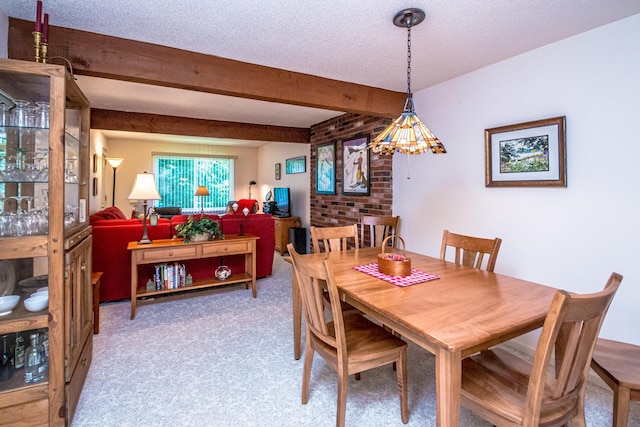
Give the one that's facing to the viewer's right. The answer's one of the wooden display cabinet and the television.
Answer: the wooden display cabinet

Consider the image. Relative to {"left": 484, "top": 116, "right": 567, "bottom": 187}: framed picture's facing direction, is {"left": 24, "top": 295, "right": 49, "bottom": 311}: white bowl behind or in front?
in front

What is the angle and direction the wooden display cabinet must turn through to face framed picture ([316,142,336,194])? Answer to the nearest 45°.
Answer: approximately 45° to its left

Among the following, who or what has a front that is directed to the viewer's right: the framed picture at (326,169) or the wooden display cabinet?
the wooden display cabinet

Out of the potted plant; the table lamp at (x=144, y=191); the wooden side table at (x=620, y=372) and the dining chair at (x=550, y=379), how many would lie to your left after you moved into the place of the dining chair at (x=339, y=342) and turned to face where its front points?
2

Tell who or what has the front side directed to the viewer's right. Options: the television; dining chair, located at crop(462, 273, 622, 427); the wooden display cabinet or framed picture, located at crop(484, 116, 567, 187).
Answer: the wooden display cabinet

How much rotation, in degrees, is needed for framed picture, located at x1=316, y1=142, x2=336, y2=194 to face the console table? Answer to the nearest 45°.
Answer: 0° — it already faces it

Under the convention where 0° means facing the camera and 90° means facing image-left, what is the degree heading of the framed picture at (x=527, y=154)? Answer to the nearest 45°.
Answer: approximately 45°

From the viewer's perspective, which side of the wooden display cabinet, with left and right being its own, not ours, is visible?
right

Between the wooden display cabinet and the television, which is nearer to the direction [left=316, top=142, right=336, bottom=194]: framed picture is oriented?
the wooden display cabinet

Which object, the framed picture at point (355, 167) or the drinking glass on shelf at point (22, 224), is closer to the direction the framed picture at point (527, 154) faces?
the drinking glass on shelf

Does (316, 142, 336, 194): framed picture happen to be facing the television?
no

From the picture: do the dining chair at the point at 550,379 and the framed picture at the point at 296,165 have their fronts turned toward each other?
no

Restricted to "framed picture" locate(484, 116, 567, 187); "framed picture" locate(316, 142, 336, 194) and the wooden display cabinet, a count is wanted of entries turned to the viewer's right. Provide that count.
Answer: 1

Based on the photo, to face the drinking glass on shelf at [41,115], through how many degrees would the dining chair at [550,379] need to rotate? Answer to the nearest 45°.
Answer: approximately 45° to its left

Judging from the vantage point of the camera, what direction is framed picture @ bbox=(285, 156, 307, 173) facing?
facing the viewer and to the left of the viewer

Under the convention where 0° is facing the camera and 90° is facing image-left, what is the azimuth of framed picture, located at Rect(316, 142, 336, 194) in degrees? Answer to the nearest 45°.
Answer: approximately 45°
